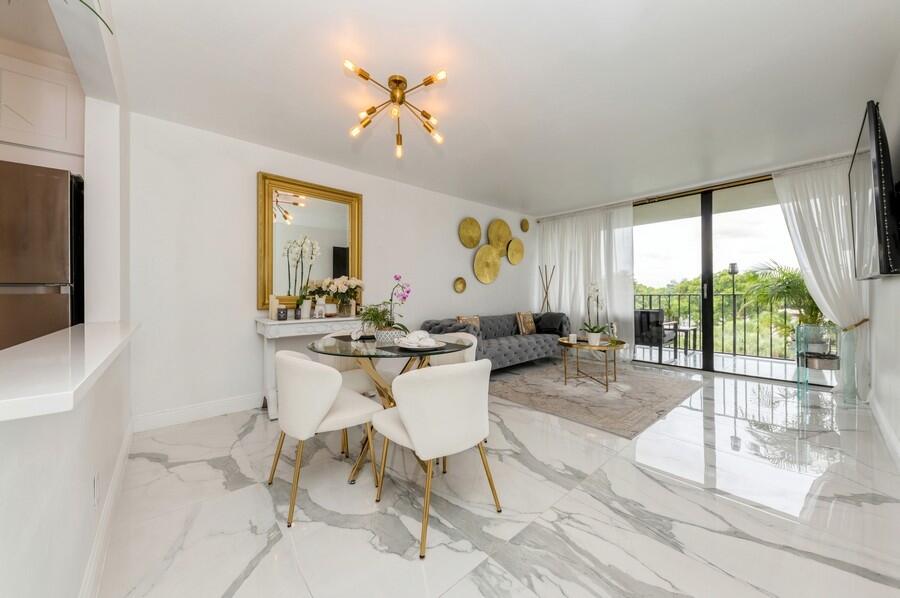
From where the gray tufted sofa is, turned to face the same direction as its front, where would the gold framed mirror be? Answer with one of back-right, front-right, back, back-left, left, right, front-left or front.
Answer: right

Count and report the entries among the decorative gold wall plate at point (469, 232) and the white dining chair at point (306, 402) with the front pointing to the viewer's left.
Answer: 0

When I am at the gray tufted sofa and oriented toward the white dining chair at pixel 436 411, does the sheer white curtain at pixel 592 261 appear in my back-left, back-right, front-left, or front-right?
back-left

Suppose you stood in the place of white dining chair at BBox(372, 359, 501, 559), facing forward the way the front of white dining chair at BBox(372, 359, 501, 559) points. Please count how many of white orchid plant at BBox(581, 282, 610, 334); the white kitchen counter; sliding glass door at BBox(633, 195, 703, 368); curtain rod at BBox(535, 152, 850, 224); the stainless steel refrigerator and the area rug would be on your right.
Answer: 4

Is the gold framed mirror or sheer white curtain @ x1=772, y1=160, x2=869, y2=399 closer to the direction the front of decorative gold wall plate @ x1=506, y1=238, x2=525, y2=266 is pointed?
the sheer white curtain

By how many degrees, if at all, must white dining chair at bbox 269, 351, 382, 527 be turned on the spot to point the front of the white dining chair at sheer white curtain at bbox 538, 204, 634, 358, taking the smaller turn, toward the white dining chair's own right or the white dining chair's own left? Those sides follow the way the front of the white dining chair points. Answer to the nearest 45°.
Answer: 0° — it already faces it

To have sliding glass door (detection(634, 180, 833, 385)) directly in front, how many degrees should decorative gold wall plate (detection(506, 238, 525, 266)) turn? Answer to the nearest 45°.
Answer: approximately 45° to its left

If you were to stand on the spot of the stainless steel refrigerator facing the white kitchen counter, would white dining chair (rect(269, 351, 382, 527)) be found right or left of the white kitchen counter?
left

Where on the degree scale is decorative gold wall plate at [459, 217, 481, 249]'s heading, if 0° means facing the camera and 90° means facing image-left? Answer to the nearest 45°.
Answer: approximately 315°

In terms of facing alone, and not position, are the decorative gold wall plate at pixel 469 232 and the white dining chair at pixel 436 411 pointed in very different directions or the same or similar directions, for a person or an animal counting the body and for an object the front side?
very different directions

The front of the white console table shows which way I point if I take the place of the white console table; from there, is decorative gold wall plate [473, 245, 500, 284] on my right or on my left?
on my left

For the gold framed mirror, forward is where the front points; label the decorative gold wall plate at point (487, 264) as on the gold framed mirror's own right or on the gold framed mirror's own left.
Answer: on the gold framed mirror's own left

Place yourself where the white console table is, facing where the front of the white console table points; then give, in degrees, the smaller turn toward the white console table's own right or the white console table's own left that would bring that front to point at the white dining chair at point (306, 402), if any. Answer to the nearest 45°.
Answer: approximately 45° to the white console table's own right

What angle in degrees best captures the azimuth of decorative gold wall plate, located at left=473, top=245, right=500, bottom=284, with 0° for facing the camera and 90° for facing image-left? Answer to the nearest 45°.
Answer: approximately 315°

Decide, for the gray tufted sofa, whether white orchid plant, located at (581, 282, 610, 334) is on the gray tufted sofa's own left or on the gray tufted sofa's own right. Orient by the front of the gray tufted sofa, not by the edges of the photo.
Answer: on the gray tufted sofa's own left
